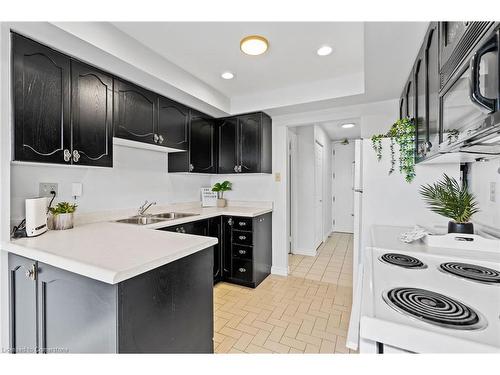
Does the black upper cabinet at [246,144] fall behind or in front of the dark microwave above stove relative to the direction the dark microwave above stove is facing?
in front

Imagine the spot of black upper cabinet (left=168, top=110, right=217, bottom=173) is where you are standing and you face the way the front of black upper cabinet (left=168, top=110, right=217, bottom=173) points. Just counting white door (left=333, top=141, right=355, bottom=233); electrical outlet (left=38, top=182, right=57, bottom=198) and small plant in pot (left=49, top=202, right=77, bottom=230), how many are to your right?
2

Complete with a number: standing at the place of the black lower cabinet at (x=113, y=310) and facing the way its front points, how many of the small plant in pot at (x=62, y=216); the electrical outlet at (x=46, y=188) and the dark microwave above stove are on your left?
1

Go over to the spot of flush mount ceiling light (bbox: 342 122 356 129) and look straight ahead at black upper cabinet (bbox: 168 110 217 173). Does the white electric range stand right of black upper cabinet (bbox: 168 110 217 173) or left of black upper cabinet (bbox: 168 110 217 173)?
left

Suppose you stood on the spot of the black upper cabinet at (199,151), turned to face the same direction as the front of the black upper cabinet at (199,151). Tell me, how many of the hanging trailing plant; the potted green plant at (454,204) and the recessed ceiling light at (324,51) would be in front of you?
3

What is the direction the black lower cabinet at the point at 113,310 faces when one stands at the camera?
facing the viewer and to the left of the viewer

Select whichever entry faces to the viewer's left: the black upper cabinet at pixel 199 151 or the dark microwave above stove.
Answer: the dark microwave above stove

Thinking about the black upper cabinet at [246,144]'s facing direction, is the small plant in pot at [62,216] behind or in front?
in front

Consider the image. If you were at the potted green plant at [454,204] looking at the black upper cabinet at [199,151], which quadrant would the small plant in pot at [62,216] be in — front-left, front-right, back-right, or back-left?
front-left

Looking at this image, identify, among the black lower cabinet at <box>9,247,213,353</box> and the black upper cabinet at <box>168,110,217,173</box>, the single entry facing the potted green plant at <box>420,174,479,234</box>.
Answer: the black upper cabinet

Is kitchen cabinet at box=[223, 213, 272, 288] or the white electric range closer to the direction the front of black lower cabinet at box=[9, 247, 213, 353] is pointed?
the white electric range

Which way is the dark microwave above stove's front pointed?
to the viewer's left

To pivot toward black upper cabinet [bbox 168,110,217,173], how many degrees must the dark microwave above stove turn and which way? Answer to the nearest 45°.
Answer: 0° — it already faces it

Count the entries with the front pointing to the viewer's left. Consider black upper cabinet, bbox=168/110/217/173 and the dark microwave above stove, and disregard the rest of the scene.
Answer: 1
